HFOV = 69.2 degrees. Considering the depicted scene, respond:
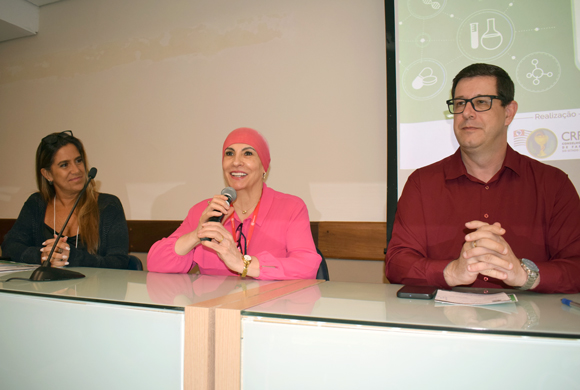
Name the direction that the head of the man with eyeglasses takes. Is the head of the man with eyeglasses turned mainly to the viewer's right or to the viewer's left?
to the viewer's left

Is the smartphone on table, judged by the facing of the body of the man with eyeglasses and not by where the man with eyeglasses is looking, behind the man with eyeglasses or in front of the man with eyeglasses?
in front

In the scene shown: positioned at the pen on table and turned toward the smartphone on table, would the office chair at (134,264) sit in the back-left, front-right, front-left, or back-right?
front-right

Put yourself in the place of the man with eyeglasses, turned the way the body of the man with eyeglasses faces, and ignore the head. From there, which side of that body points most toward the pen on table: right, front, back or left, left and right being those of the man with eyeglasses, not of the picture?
front

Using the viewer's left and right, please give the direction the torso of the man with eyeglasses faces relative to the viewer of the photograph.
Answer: facing the viewer

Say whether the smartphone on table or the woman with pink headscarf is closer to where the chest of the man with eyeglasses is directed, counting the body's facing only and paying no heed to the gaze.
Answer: the smartphone on table

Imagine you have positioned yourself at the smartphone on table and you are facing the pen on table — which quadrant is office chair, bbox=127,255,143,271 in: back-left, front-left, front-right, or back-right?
back-left

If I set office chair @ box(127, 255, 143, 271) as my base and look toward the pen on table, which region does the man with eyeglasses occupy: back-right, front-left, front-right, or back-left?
front-left

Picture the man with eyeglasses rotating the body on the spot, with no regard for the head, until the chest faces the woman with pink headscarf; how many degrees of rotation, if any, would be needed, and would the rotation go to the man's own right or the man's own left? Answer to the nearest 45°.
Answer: approximately 90° to the man's own right

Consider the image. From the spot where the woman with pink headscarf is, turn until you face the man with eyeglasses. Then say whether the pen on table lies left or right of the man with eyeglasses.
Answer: right

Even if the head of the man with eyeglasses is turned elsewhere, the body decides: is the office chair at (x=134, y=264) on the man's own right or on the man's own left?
on the man's own right

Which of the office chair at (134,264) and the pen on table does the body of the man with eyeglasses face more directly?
the pen on table

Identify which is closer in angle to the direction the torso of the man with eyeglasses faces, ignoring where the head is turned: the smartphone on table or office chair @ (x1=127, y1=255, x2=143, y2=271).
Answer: the smartphone on table
